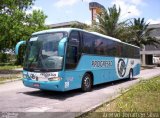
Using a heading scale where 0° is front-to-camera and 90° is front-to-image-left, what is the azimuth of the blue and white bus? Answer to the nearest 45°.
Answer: approximately 45°

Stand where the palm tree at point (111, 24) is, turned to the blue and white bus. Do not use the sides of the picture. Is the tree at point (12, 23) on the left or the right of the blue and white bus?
right

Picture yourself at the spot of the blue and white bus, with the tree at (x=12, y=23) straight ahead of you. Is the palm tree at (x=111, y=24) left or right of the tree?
right

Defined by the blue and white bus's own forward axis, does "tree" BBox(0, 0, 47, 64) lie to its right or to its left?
on its right

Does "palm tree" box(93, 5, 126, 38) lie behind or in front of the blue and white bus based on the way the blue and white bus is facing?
behind
